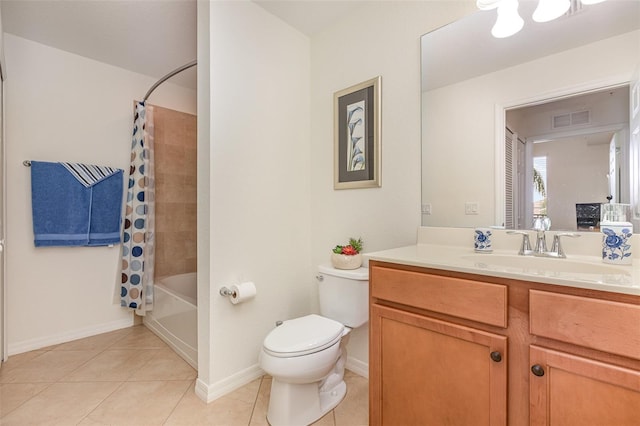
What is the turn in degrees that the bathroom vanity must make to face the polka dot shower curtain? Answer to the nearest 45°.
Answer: approximately 45° to its right

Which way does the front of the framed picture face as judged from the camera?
facing the viewer and to the left of the viewer

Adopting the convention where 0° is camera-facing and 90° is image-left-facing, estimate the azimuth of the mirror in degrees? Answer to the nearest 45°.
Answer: approximately 45°

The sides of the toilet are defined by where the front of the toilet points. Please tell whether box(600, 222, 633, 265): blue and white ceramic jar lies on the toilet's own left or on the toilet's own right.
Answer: on the toilet's own left

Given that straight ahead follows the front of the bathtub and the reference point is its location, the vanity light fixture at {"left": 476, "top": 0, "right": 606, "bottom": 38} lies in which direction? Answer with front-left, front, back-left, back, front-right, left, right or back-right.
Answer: left

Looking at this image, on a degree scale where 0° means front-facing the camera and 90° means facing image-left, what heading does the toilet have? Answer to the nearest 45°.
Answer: approximately 45°

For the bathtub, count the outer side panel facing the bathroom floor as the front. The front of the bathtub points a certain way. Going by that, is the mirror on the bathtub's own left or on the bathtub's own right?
on the bathtub's own left

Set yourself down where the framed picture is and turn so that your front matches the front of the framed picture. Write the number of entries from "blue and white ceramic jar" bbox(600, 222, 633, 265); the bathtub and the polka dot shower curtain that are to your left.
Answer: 1

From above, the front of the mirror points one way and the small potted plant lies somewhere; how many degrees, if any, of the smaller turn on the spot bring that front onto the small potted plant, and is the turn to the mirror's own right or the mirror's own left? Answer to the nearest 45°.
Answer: approximately 45° to the mirror's own right

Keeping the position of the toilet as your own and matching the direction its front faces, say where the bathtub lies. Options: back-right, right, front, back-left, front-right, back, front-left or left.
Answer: right
